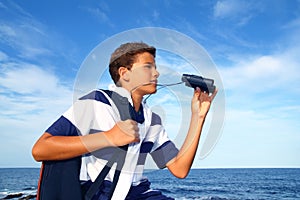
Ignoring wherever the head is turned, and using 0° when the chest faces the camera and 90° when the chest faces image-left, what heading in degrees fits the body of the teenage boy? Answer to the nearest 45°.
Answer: approximately 315°

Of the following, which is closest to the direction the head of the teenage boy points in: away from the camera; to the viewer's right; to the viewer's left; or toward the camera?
to the viewer's right
